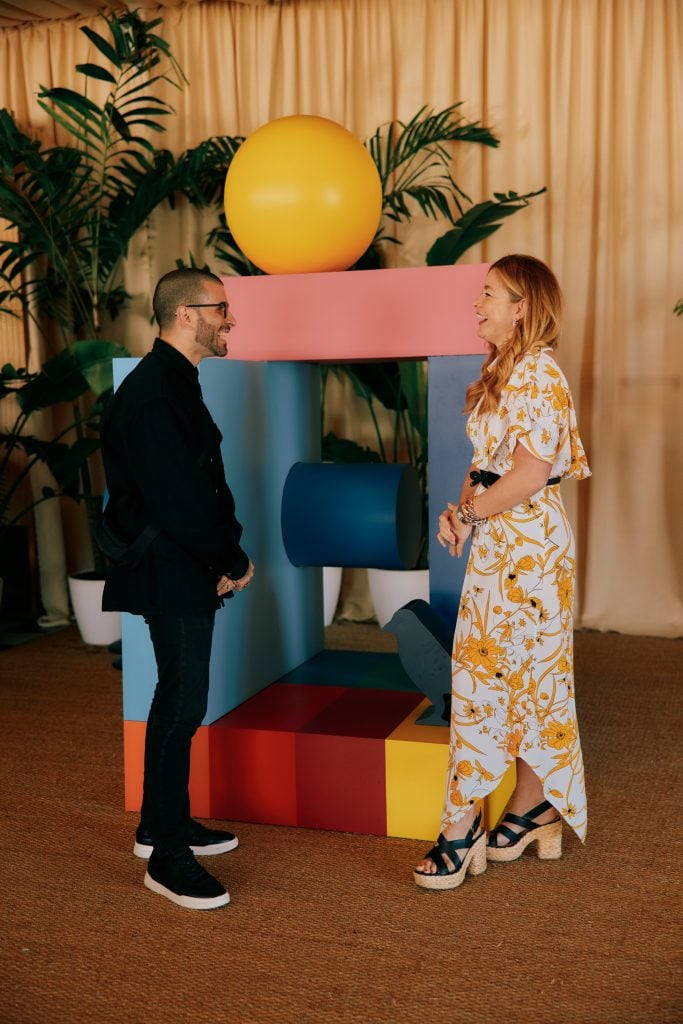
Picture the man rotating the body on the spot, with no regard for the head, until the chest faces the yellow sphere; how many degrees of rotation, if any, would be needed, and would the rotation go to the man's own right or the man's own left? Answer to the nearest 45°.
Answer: approximately 45° to the man's own left

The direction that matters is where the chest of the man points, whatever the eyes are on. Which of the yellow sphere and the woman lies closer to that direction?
the woman

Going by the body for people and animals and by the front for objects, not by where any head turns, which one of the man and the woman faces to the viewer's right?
the man

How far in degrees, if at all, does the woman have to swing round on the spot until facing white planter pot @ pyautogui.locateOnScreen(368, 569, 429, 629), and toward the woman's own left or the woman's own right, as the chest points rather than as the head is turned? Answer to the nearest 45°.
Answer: approximately 90° to the woman's own right

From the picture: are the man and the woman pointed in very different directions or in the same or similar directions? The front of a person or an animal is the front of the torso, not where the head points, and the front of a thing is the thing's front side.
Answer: very different directions

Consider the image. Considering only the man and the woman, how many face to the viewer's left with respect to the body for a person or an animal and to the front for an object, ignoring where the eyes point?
1

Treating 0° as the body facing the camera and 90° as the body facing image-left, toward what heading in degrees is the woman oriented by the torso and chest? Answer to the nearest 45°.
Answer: approximately 90°

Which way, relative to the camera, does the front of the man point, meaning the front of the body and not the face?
to the viewer's right

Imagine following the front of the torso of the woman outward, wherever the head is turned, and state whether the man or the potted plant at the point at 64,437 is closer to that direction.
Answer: the man

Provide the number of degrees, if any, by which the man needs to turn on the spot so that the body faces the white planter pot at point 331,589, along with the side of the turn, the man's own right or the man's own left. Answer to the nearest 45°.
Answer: approximately 90° to the man's own left

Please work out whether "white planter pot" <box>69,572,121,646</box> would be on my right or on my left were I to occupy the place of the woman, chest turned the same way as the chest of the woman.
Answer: on my right

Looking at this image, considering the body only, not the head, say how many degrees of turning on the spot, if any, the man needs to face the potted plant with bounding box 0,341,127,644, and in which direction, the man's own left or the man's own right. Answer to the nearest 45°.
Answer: approximately 90° to the man's own left

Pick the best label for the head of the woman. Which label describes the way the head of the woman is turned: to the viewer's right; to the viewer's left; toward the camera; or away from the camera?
to the viewer's left

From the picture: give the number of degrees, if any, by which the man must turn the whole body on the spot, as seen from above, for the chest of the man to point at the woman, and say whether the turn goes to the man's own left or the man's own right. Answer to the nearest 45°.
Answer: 0° — they already face them
